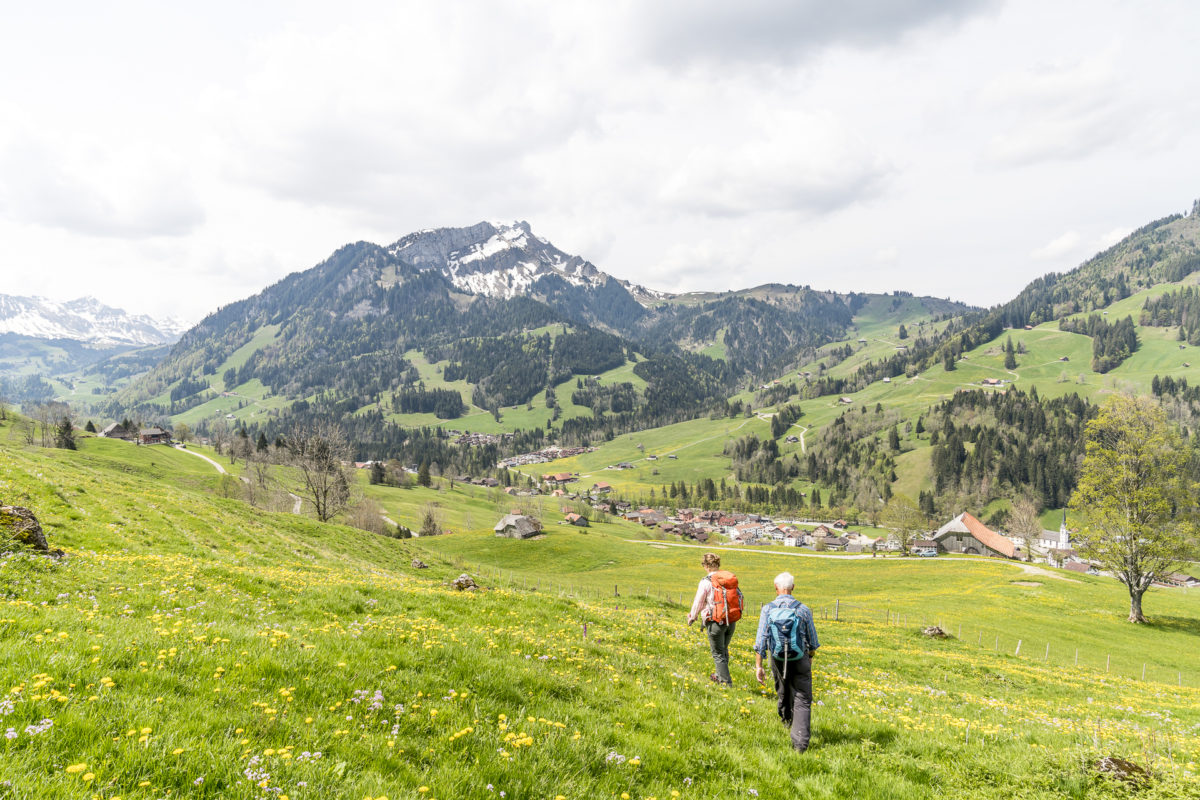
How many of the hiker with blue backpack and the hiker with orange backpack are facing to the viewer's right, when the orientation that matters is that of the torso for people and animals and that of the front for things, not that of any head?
0

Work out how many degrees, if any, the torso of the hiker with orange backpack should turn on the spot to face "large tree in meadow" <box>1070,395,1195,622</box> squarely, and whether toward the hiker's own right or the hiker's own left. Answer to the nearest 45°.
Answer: approximately 90° to the hiker's own right

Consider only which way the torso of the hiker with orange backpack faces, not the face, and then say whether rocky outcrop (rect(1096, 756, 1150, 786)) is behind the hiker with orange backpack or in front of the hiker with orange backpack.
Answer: behind

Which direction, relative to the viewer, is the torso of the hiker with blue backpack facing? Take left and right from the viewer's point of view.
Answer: facing away from the viewer

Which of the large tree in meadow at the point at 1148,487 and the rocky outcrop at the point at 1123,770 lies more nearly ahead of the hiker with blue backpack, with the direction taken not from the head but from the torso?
the large tree in meadow

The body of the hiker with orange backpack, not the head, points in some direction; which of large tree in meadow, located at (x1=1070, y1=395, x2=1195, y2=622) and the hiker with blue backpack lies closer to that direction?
the large tree in meadow

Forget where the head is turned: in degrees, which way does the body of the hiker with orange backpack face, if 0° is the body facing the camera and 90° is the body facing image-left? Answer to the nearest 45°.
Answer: approximately 135°

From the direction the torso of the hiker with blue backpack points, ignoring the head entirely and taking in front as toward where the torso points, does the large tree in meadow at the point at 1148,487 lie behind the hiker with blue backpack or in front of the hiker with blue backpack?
in front

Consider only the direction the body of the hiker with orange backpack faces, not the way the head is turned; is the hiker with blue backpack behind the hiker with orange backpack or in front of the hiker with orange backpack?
behind

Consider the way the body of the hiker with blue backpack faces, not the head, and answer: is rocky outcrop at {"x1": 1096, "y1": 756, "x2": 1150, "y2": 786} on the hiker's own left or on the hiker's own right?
on the hiker's own right
